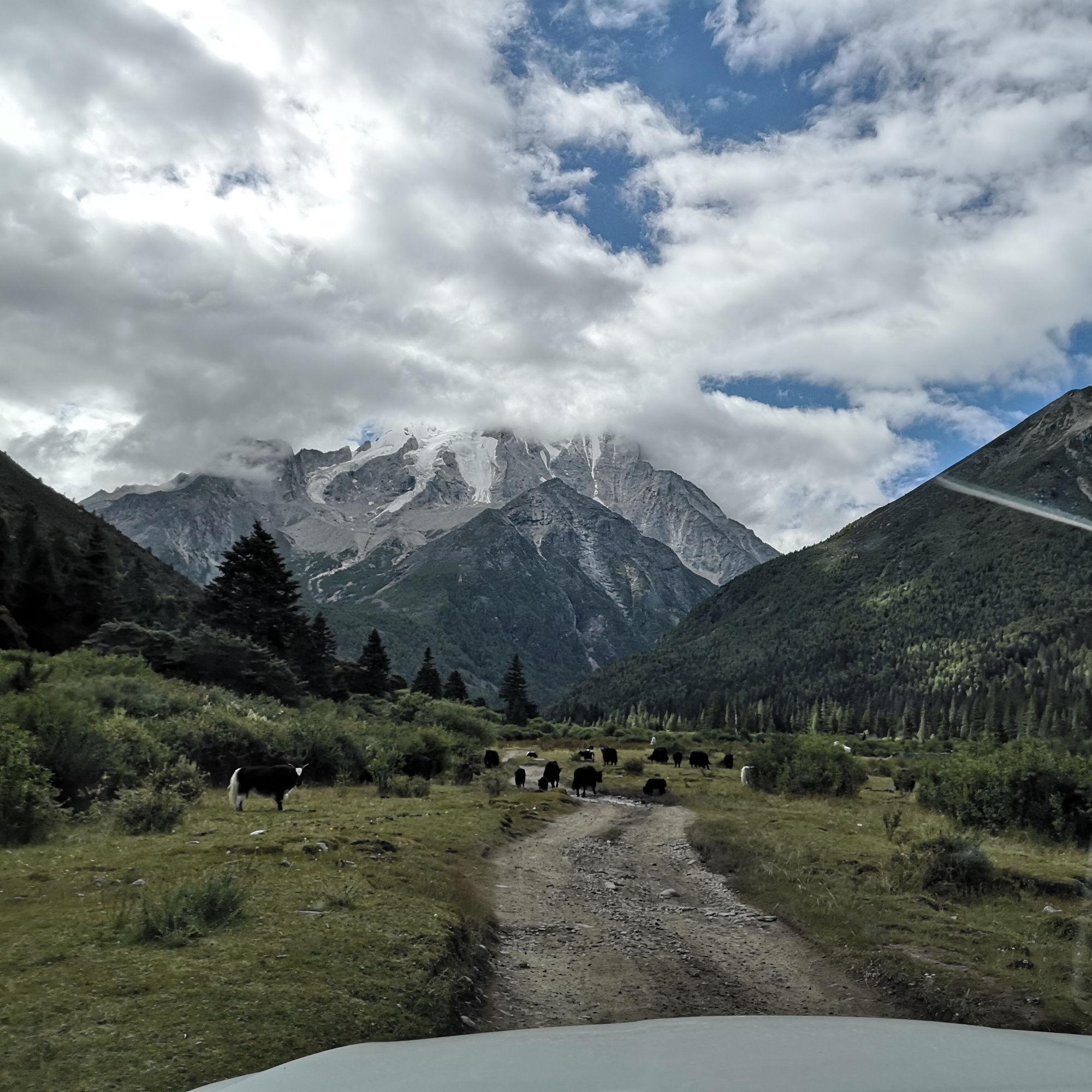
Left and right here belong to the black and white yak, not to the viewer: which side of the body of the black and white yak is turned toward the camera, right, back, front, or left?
right

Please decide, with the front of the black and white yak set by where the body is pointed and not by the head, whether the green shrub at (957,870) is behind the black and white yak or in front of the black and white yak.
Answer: in front

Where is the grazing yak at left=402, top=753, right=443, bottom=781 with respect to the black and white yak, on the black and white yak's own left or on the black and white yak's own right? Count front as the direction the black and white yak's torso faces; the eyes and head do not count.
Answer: on the black and white yak's own left

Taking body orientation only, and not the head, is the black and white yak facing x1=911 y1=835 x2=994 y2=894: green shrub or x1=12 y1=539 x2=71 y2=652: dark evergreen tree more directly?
the green shrub

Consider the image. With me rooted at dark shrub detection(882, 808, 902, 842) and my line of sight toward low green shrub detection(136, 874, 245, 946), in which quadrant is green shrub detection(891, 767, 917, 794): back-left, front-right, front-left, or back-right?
back-right

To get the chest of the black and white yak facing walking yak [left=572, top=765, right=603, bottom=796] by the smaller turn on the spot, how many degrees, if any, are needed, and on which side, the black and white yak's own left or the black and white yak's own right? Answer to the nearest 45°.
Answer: approximately 45° to the black and white yak's own left
